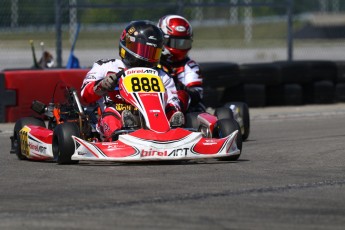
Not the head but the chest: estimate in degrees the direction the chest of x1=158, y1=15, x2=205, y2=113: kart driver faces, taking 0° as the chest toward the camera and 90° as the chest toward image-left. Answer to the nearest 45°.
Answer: approximately 315°

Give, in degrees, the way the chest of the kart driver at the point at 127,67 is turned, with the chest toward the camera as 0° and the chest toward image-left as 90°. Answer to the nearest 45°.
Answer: approximately 315°

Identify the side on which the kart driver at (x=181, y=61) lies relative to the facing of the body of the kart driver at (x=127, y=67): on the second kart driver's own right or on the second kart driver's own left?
on the second kart driver's own left

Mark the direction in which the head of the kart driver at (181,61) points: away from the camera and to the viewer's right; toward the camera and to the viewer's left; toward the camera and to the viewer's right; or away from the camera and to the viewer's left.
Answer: toward the camera and to the viewer's right

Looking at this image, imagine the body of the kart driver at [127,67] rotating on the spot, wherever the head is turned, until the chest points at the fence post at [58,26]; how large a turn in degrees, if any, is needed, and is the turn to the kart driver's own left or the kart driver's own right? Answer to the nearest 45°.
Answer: approximately 135° to the kart driver's own left
